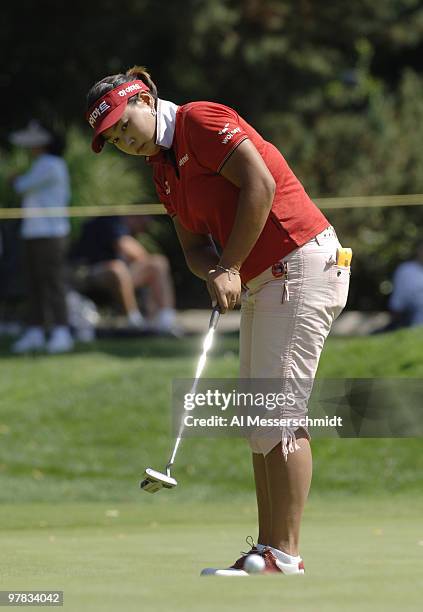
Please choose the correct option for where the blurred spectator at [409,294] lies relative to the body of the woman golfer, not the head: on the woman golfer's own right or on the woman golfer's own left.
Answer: on the woman golfer's own right

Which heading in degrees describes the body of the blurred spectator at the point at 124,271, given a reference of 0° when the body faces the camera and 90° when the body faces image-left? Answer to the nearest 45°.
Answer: approximately 315°

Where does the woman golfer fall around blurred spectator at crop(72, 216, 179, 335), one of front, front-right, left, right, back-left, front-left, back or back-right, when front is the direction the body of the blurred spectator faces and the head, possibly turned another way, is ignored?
front-right

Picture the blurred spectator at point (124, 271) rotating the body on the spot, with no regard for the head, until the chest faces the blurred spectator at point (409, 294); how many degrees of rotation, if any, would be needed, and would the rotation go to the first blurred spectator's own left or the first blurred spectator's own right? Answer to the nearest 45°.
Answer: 0° — they already face them

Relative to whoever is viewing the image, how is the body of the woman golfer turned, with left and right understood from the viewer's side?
facing to the left of the viewer

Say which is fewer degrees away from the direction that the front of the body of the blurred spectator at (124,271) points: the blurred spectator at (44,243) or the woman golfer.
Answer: the woman golfer

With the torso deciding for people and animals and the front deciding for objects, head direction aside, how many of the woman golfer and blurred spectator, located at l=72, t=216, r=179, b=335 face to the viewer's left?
1

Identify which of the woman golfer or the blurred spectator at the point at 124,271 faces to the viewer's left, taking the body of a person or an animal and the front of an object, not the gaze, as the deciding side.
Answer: the woman golfer

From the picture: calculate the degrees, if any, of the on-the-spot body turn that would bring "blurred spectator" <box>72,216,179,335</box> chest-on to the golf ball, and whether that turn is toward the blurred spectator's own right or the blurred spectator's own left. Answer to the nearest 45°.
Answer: approximately 45° to the blurred spectator's own right

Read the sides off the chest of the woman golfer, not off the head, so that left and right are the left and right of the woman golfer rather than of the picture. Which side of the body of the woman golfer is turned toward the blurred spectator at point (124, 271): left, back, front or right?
right

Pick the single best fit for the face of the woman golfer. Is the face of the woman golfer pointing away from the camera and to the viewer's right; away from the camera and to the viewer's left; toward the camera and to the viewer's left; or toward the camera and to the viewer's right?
toward the camera and to the viewer's left
